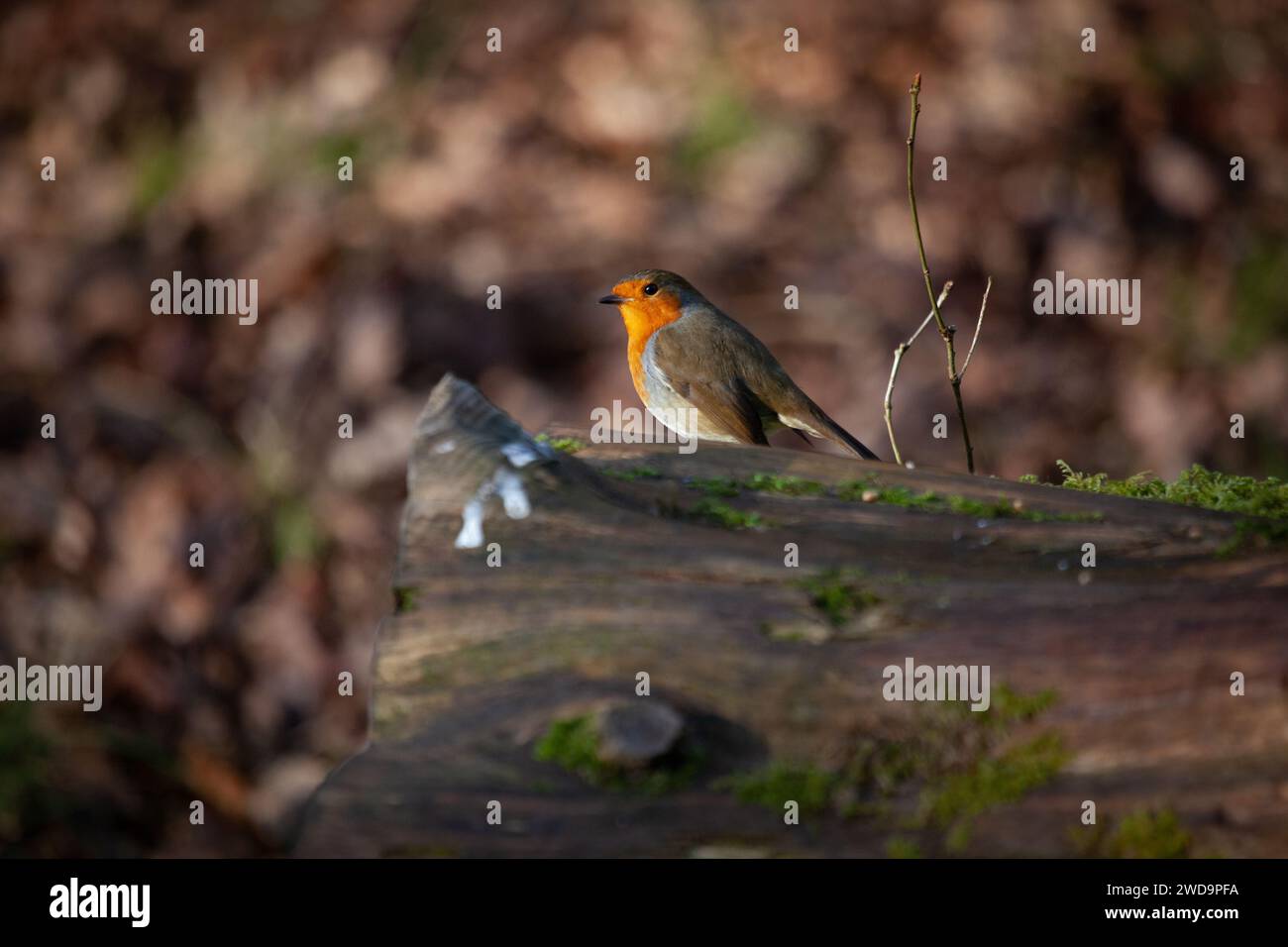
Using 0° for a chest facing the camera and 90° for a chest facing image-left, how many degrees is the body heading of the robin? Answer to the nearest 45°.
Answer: approximately 90°
